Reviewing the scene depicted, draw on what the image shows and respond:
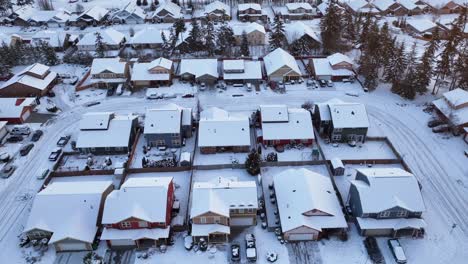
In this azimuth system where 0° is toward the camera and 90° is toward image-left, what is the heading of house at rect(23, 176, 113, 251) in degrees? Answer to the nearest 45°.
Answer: approximately 0°

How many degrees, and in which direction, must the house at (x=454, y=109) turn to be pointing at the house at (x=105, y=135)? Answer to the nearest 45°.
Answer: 0° — it already faces it

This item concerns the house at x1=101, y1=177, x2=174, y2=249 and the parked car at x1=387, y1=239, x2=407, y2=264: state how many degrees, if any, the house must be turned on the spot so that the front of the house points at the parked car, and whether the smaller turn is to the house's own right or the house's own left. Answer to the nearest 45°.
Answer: approximately 45° to the house's own left

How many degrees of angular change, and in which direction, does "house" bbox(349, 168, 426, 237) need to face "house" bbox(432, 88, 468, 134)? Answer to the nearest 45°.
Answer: approximately 180°

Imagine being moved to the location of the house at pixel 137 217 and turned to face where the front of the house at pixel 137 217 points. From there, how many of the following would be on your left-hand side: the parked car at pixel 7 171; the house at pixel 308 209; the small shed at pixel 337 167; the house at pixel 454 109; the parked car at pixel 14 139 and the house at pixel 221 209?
4

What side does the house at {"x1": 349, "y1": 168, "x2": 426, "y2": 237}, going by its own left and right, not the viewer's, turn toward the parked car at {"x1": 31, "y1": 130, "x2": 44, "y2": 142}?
right

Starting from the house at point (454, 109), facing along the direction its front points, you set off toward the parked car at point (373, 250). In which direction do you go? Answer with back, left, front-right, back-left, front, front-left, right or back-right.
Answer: front-left

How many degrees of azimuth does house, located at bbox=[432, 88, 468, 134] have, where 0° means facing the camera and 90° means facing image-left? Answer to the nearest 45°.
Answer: approximately 45°

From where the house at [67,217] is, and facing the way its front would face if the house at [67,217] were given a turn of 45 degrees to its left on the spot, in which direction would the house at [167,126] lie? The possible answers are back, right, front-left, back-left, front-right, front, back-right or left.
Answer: left

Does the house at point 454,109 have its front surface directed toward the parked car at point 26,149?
yes

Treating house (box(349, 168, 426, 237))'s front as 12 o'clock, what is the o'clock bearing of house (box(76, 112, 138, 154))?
house (box(76, 112, 138, 154)) is roughly at 3 o'clock from house (box(349, 168, 426, 237)).
